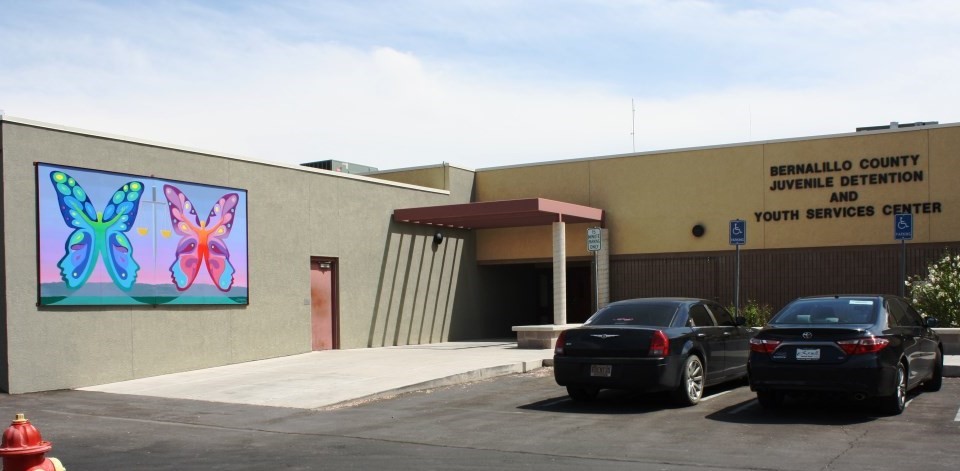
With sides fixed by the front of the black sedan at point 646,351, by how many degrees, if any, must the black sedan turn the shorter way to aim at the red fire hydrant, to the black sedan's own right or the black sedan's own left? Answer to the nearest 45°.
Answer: approximately 180°

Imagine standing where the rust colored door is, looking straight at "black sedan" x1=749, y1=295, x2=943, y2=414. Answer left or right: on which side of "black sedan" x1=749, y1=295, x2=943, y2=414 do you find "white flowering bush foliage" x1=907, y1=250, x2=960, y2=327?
left

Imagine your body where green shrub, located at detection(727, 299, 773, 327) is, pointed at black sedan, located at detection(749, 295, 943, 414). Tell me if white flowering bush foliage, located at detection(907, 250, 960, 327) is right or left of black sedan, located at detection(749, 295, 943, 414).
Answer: left

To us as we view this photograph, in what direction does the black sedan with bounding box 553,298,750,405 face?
facing away from the viewer and to the right of the viewer

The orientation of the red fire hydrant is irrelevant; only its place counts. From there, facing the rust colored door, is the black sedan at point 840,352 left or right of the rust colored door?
right
